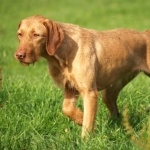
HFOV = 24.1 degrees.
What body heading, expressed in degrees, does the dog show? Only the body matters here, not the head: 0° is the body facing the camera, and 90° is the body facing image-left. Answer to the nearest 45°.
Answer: approximately 45°
